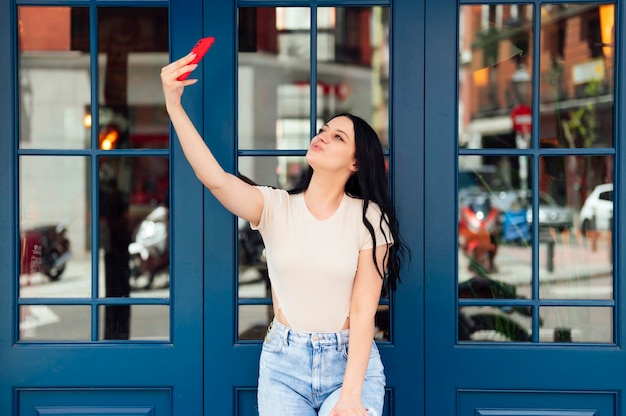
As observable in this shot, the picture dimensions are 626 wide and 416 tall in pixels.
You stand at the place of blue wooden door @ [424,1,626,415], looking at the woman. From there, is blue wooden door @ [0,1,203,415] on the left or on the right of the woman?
right

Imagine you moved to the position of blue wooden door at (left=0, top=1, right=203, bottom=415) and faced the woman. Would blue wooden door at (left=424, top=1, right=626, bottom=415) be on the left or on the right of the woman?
left

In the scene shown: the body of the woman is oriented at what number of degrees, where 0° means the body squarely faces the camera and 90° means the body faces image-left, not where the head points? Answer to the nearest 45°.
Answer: approximately 0°

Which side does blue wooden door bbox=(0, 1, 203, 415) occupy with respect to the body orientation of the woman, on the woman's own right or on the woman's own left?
on the woman's own right

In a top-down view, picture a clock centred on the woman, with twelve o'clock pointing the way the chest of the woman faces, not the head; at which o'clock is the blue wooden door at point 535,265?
The blue wooden door is roughly at 8 o'clock from the woman.
